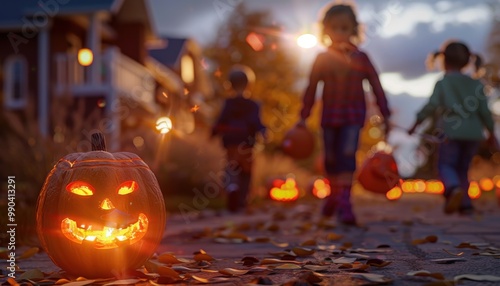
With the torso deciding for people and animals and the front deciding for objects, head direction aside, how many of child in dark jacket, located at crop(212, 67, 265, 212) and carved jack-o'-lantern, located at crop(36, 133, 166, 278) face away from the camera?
1

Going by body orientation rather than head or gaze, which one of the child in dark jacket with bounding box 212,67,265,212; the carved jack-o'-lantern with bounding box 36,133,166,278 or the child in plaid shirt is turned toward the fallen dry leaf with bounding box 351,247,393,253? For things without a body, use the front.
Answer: the child in plaid shirt

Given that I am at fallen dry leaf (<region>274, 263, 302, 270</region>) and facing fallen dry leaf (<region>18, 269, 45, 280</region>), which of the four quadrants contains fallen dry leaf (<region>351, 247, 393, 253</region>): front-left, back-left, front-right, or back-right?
back-right

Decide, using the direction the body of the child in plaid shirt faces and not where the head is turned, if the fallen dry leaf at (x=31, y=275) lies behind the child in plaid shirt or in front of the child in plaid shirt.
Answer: in front

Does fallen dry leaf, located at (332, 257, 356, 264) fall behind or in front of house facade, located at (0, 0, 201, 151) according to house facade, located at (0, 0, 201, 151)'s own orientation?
in front

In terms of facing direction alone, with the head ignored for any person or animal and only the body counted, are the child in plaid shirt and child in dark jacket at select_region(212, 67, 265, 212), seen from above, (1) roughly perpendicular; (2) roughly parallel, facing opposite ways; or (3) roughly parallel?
roughly parallel, facing opposite ways

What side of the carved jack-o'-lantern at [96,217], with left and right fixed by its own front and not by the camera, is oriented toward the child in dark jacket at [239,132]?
back

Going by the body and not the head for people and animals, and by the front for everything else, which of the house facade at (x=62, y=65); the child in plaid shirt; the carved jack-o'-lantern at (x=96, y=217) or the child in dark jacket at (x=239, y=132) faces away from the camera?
the child in dark jacket

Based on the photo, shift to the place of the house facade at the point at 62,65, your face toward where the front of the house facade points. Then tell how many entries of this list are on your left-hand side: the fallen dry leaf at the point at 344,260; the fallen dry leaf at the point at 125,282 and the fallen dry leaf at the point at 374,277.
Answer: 0

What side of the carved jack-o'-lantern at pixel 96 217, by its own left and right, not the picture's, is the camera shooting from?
front

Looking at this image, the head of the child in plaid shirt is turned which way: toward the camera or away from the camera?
toward the camera

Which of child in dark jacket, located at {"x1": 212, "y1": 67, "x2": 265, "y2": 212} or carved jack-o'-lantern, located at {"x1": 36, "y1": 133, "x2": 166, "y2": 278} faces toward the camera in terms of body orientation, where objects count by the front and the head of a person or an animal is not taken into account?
the carved jack-o'-lantern

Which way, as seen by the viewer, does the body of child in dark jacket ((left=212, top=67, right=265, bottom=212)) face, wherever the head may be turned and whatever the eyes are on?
away from the camera

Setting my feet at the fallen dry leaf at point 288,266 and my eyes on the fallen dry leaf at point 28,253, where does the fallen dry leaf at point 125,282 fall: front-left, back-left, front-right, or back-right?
front-left

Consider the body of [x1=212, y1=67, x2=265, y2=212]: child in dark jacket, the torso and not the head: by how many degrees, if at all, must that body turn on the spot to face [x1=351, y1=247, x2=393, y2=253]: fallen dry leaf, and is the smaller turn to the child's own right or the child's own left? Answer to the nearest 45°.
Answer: approximately 180°

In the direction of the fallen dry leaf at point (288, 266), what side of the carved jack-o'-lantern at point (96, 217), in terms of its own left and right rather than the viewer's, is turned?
left

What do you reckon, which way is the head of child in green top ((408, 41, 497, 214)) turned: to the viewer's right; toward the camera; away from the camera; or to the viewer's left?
away from the camera

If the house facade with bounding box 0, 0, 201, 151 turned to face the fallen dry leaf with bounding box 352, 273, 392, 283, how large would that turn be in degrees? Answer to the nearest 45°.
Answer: approximately 45° to its right

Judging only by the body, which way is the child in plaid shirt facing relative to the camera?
toward the camera
